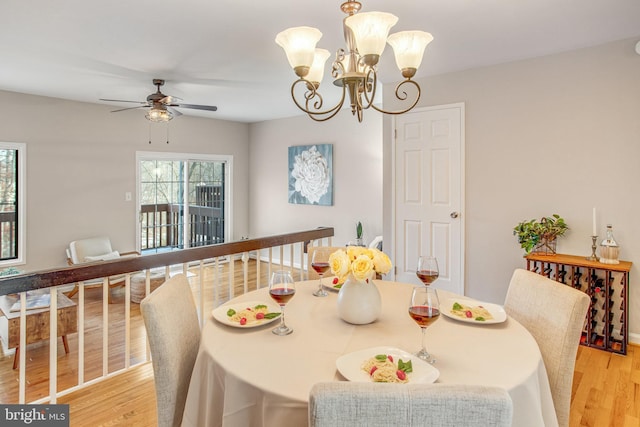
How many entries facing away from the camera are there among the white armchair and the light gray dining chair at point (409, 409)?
1

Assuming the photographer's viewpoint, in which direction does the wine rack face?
facing the viewer and to the left of the viewer

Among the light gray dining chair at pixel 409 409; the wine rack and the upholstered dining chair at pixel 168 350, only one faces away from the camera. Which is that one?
the light gray dining chair

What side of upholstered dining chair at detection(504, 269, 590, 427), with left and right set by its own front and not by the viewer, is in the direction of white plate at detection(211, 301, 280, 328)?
front

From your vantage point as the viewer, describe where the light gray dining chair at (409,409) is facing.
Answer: facing away from the viewer

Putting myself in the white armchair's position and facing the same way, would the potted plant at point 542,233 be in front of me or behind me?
in front

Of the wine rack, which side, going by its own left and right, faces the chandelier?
front

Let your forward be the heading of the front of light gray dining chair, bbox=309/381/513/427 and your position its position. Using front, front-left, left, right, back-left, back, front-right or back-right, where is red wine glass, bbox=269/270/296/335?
front-left

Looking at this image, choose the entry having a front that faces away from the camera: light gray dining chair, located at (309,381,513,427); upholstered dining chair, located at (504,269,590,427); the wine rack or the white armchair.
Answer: the light gray dining chair

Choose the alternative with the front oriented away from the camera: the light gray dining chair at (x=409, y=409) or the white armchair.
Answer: the light gray dining chair

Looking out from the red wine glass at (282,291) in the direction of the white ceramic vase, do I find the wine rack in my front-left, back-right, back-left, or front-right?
front-left

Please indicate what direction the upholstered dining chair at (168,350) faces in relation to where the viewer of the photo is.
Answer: facing the viewer and to the right of the viewer

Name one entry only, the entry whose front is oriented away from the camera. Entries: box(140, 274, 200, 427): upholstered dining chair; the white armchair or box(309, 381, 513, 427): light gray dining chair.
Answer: the light gray dining chair

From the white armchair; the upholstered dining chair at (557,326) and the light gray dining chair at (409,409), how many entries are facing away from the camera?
1
